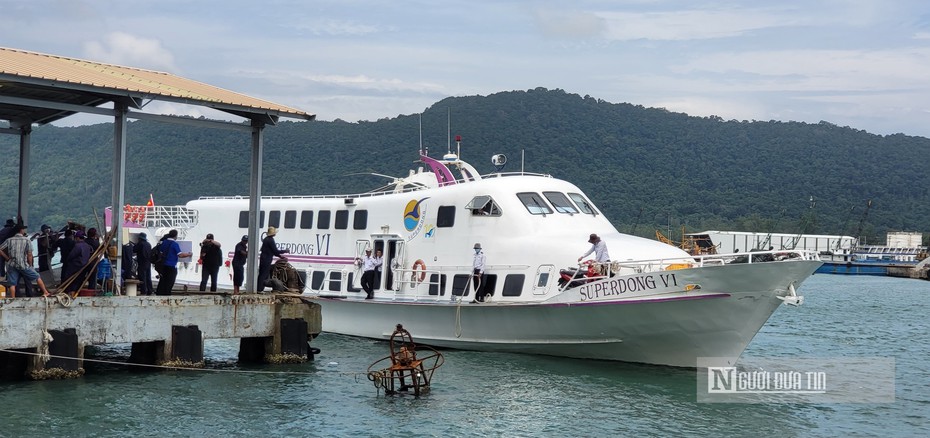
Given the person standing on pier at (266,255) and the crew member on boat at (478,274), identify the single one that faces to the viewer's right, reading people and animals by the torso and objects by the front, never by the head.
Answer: the person standing on pier

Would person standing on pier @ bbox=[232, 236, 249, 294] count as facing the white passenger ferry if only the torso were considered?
yes

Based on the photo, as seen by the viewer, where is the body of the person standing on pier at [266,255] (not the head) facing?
to the viewer's right

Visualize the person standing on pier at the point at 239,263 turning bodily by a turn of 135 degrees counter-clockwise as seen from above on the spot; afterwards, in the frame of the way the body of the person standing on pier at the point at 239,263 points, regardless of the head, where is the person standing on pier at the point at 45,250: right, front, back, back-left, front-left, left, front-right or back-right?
front-left

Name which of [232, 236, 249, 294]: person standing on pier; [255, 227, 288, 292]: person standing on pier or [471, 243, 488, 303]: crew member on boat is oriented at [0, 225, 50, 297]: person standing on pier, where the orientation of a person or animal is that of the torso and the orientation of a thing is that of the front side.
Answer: the crew member on boat

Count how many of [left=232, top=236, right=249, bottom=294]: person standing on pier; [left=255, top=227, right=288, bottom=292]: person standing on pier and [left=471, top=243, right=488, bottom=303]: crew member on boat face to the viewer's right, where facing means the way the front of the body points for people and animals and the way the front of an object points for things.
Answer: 2

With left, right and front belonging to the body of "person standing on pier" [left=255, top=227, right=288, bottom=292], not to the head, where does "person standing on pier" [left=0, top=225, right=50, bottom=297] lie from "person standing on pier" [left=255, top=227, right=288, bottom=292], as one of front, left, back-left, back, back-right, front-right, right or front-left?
back-right

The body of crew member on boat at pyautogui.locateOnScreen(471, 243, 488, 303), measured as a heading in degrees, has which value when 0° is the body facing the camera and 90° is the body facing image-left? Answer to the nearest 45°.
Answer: approximately 45°

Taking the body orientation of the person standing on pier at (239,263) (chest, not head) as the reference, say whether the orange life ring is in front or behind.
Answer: in front
